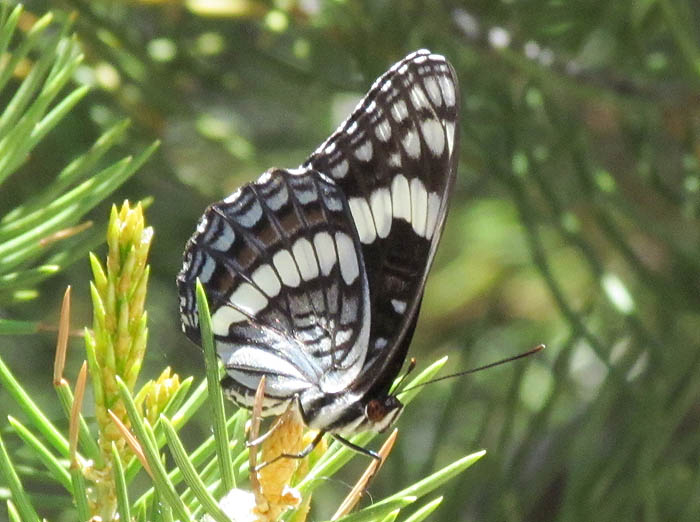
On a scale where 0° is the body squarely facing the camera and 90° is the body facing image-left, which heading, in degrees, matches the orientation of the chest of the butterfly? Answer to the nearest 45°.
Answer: approximately 270°
